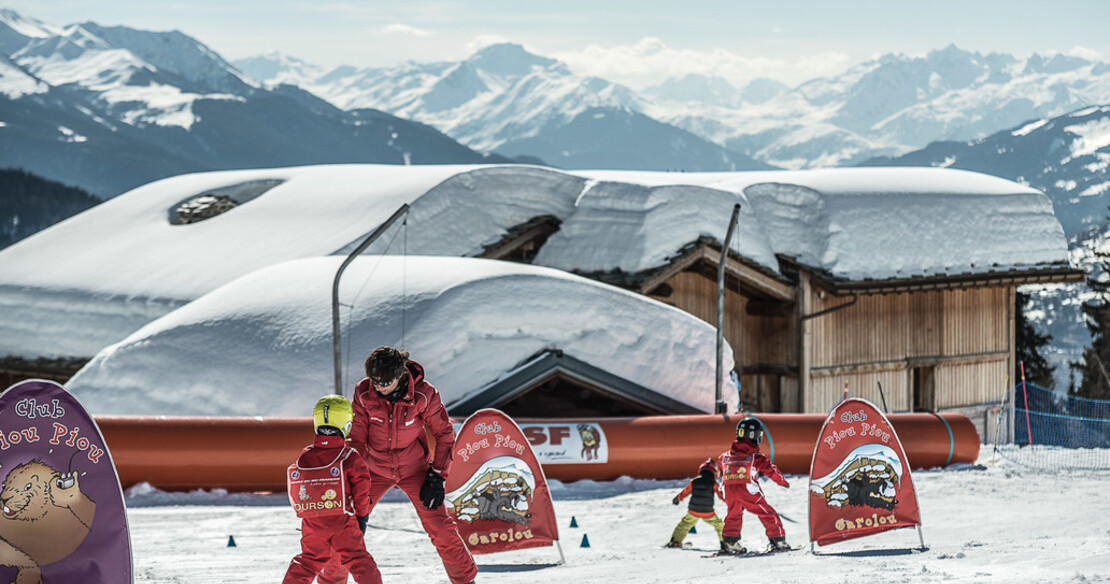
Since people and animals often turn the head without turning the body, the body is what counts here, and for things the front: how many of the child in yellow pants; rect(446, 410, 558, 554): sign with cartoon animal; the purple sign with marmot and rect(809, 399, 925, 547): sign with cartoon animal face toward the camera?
3

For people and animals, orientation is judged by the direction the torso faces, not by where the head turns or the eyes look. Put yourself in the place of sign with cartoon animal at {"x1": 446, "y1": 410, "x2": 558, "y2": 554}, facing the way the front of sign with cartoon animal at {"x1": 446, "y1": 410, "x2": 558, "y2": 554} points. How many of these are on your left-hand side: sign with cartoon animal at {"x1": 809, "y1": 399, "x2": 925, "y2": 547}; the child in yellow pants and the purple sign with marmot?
2

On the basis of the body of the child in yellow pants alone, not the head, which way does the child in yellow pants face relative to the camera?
away from the camera

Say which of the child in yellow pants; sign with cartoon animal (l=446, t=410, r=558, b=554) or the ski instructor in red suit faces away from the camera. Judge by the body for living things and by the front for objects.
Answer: the child in yellow pants

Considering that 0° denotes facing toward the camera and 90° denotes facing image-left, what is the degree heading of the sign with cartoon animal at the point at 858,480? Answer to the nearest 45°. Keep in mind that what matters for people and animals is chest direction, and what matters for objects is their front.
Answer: approximately 0°

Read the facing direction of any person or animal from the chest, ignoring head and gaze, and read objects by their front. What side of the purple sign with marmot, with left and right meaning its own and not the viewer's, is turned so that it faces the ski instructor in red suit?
left

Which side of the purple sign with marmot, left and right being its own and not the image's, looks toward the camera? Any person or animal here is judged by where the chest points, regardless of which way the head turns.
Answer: front

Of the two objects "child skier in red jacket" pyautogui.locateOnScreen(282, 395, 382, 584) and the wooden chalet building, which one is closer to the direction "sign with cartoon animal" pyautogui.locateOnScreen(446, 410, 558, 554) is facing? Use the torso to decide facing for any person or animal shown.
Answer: the child skier in red jacket

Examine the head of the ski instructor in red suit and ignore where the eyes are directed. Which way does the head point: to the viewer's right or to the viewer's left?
to the viewer's left

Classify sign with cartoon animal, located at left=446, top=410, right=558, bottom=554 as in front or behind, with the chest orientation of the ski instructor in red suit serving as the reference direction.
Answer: behind

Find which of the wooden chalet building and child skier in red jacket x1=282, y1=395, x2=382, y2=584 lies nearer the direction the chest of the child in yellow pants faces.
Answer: the wooden chalet building

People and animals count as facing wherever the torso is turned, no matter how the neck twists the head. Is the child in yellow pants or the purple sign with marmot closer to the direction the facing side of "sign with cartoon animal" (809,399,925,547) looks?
the purple sign with marmot
